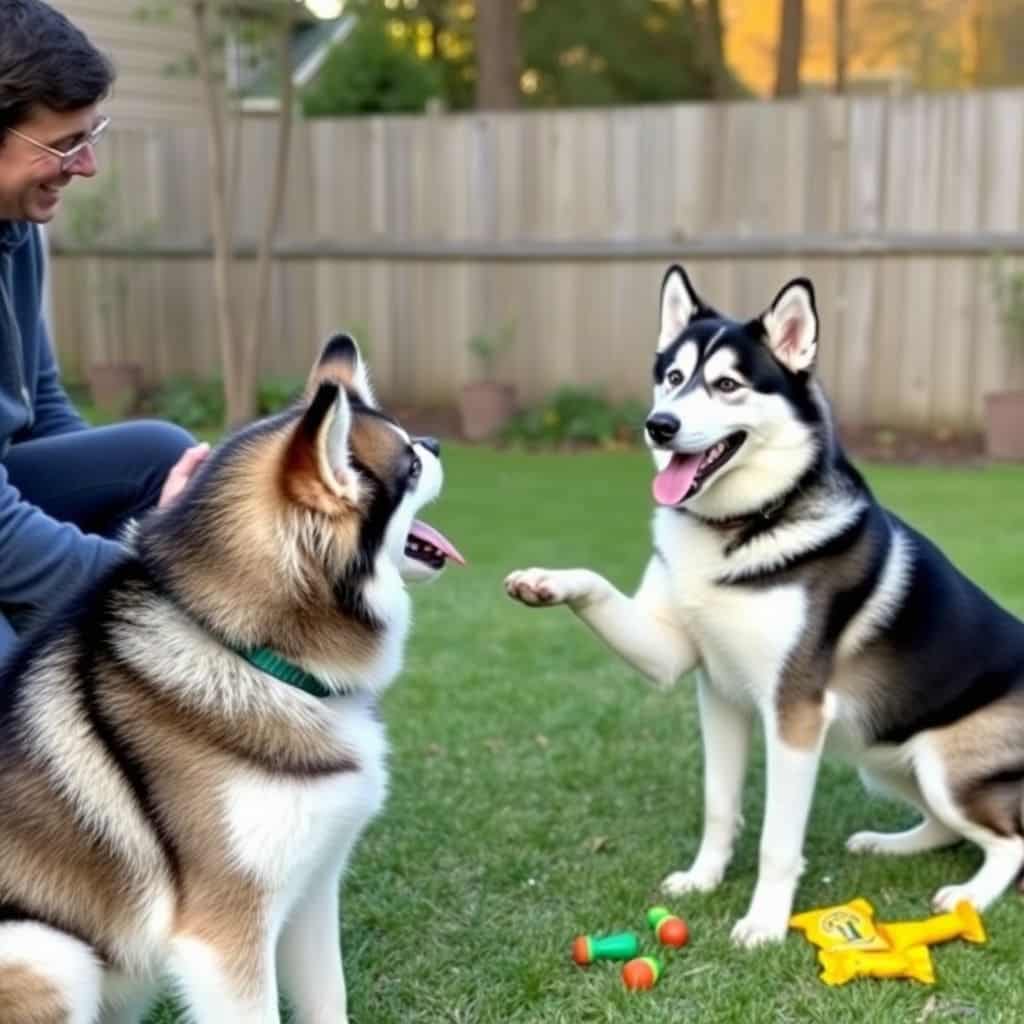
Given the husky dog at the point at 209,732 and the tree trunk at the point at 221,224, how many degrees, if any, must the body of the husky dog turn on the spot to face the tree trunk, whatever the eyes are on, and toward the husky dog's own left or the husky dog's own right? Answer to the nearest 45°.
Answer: approximately 90° to the husky dog's own left

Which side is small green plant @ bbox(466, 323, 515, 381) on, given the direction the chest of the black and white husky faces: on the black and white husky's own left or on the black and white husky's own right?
on the black and white husky's own right

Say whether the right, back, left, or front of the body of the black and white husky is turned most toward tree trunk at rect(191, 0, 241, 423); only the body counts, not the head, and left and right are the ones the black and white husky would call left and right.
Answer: right

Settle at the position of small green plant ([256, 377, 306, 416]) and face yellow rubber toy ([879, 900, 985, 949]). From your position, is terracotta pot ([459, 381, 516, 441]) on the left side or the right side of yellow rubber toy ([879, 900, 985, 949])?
left

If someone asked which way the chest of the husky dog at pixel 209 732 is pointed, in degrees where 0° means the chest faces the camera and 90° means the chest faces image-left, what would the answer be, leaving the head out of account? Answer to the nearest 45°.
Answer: approximately 270°

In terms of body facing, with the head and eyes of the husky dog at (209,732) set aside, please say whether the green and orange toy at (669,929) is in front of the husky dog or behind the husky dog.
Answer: in front

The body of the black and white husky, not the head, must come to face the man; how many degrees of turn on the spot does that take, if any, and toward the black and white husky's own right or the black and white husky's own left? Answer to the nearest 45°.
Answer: approximately 45° to the black and white husky's own right

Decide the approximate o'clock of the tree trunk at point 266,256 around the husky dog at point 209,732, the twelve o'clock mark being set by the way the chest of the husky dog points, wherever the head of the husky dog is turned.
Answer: The tree trunk is roughly at 9 o'clock from the husky dog.

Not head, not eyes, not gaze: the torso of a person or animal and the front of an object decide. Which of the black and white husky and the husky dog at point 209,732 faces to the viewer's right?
the husky dog

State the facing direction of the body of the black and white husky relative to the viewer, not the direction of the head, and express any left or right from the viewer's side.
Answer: facing the viewer and to the left of the viewer

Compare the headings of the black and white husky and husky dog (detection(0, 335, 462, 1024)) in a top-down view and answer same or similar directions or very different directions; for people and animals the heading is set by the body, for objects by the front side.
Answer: very different directions

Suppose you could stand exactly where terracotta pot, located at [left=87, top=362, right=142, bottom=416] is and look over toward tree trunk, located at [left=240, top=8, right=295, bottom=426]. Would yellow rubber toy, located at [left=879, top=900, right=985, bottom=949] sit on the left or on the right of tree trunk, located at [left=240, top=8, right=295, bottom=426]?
right

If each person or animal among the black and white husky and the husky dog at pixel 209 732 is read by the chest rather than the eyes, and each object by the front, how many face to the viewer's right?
1
